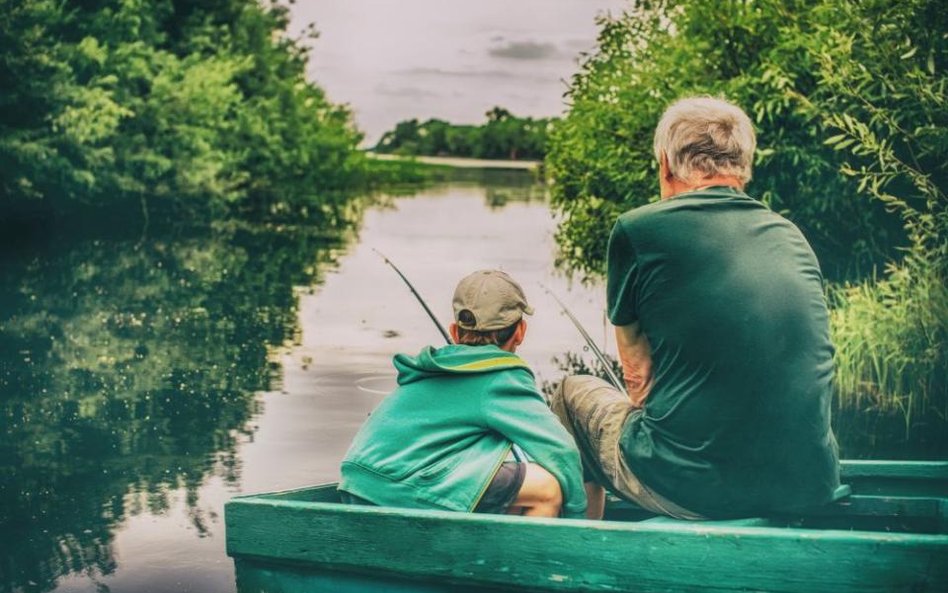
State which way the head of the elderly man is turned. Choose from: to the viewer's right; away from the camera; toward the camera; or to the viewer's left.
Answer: away from the camera

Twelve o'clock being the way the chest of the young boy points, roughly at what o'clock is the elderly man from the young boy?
The elderly man is roughly at 2 o'clock from the young boy.

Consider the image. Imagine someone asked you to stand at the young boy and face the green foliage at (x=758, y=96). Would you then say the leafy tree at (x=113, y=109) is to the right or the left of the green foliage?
left

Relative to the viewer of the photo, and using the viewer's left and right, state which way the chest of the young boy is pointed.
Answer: facing away from the viewer and to the right of the viewer

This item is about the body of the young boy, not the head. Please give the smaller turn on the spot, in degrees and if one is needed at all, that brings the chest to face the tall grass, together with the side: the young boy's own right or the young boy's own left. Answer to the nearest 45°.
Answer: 0° — they already face it

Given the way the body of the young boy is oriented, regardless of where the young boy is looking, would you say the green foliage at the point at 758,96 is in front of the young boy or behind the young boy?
in front
